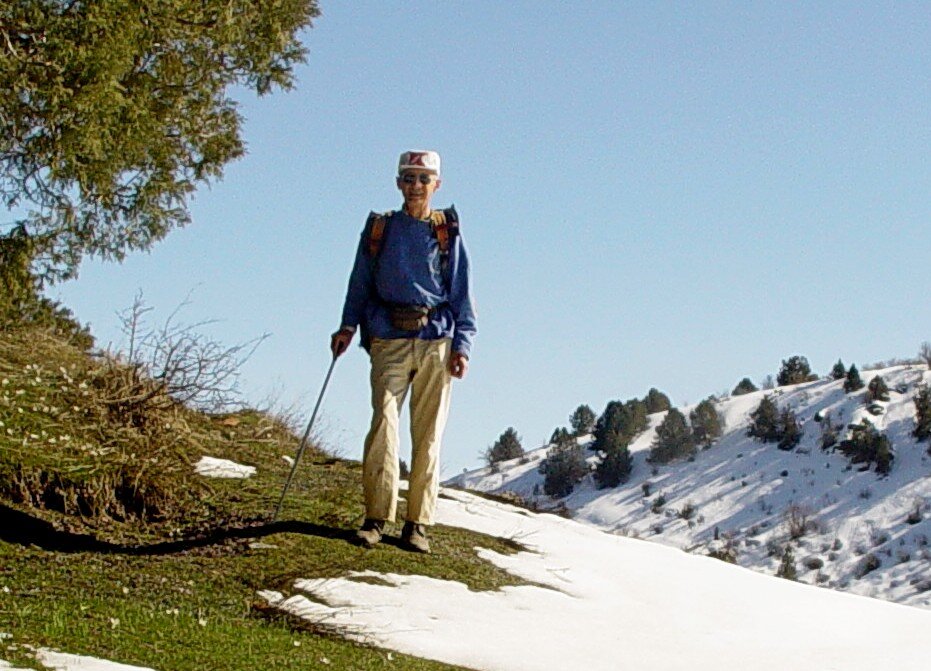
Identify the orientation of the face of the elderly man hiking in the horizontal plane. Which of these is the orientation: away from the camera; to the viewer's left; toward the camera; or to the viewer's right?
toward the camera

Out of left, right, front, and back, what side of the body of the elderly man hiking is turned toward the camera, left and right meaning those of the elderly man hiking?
front
